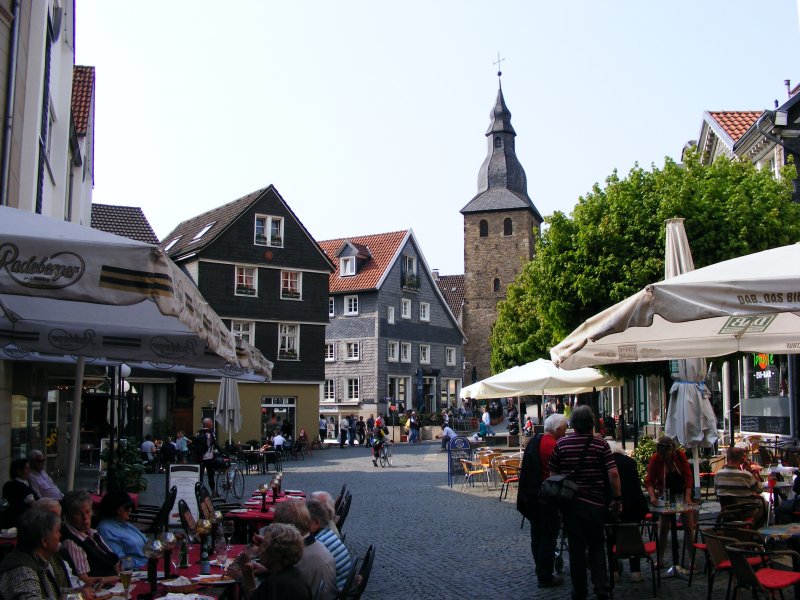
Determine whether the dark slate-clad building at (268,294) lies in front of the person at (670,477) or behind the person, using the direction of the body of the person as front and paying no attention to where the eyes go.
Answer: behind

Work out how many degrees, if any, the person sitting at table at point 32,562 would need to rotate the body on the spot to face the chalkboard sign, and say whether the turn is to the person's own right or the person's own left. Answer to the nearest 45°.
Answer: approximately 45° to the person's own left

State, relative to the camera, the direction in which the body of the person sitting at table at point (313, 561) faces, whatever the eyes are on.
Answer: to the viewer's left

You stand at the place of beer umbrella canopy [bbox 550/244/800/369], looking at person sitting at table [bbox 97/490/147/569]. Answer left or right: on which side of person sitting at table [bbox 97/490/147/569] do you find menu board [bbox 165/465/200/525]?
right

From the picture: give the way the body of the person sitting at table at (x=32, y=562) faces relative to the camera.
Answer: to the viewer's right

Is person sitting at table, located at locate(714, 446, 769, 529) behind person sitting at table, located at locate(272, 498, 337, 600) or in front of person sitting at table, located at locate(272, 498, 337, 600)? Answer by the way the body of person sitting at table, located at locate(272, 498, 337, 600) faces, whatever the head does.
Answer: behind

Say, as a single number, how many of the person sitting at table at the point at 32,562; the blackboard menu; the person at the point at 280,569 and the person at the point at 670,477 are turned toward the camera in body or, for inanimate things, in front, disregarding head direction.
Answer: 2

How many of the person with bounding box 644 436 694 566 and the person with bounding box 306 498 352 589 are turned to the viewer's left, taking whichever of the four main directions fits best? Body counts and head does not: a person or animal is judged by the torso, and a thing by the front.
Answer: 1

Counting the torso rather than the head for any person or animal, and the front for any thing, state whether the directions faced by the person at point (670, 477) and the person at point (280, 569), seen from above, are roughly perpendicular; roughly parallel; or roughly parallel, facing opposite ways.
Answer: roughly perpendicular

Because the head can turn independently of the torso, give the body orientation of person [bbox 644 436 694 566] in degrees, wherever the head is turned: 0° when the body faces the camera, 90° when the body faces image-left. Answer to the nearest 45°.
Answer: approximately 0°
